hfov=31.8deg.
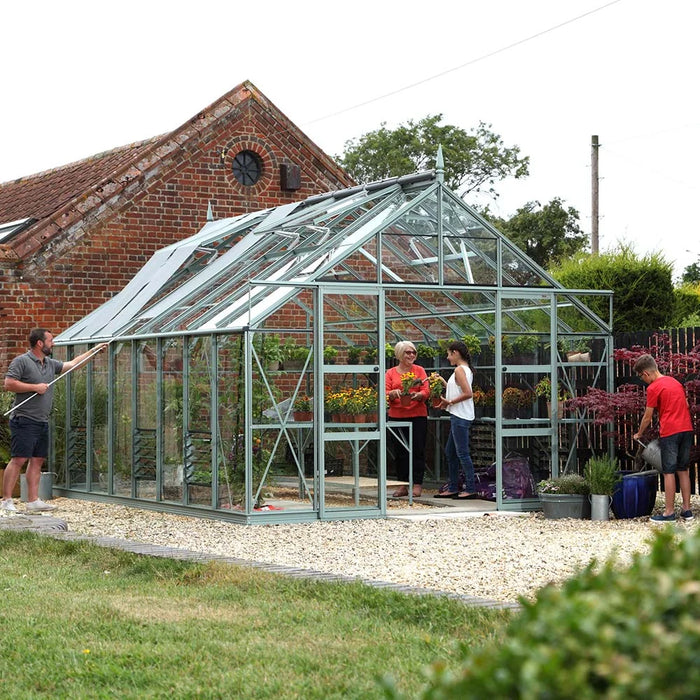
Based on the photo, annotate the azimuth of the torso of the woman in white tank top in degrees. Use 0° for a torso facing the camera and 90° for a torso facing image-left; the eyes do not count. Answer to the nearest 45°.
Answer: approximately 90°

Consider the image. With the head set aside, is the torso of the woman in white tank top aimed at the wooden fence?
no

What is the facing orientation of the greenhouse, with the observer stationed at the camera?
facing the viewer and to the right of the viewer

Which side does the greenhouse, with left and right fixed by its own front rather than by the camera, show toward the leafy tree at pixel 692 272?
left

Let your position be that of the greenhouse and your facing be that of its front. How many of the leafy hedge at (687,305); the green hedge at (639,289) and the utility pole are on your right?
0

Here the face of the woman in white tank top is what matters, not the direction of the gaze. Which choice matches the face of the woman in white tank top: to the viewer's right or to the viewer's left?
to the viewer's left

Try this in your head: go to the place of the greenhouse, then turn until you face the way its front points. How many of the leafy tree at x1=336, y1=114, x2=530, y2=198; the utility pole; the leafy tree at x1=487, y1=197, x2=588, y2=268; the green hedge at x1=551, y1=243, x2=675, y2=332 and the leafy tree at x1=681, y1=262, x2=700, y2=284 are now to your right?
0

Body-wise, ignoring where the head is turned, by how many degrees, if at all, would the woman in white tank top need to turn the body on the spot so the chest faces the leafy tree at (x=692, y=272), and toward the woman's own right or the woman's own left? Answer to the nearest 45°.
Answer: approximately 90° to the woman's own right

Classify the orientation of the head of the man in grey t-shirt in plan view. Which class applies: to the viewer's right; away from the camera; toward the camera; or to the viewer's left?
to the viewer's right

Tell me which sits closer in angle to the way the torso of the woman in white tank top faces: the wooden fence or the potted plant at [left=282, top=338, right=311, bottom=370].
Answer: the potted plant

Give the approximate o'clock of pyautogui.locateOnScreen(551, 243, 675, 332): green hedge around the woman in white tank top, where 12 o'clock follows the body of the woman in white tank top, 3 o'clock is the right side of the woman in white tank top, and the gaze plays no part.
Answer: The green hedge is roughly at 4 o'clock from the woman in white tank top.

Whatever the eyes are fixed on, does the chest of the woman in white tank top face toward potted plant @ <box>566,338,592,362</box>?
no

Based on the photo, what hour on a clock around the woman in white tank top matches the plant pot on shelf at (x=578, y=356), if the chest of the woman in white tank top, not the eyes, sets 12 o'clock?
The plant pot on shelf is roughly at 6 o'clock from the woman in white tank top.

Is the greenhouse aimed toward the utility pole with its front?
no

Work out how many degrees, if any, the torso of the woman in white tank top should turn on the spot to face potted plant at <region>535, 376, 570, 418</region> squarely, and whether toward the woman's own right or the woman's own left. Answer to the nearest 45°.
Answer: approximately 180°

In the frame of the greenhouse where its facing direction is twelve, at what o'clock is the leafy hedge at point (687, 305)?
The leafy hedge is roughly at 9 o'clock from the greenhouse.

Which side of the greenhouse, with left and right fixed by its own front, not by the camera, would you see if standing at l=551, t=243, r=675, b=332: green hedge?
left
